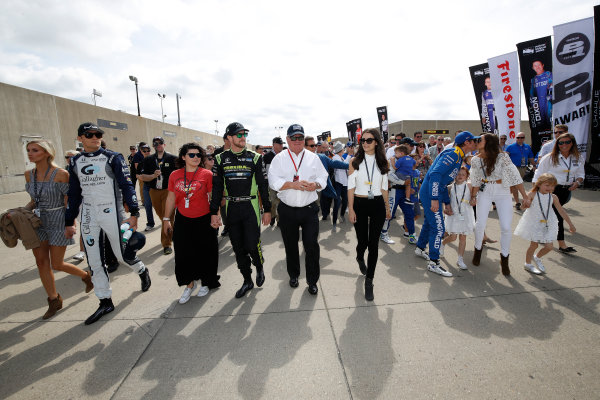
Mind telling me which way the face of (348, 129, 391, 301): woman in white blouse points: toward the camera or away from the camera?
toward the camera

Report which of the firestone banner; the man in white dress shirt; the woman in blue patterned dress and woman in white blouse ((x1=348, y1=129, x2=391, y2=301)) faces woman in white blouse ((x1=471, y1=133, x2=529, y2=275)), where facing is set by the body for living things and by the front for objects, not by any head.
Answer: the firestone banner

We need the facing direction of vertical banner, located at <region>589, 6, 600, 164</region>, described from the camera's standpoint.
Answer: facing the viewer

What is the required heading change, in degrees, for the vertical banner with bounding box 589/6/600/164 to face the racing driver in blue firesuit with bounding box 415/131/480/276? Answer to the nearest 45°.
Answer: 0° — it already faces them

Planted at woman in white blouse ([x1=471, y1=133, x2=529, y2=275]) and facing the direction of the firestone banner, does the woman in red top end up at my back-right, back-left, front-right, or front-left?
back-left

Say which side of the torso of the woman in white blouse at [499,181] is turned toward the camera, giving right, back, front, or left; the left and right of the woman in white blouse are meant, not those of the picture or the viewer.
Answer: front

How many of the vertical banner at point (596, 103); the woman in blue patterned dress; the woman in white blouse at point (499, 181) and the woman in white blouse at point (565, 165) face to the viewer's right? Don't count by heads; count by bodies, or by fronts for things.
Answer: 0

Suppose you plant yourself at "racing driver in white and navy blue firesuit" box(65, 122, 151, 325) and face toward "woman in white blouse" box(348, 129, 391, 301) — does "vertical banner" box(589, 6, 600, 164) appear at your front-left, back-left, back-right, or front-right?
front-left

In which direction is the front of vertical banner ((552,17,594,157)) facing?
toward the camera

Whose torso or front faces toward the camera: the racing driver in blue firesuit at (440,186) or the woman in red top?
the woman in red top

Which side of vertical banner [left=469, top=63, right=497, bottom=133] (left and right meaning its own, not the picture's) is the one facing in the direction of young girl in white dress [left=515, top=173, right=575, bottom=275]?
front

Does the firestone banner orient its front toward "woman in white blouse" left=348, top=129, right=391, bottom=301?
yes

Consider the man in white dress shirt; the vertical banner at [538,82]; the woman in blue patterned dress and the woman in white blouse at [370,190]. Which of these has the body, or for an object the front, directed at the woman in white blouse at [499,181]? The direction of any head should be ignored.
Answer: the vertical banner

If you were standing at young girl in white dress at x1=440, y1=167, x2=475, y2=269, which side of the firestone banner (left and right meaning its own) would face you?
front

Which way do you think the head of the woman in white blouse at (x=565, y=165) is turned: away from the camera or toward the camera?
toward the camera

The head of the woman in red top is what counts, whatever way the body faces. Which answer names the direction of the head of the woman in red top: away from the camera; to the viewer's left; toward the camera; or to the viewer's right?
toward the camera

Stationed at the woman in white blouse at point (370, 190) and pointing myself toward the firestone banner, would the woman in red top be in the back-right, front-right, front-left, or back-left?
back-left

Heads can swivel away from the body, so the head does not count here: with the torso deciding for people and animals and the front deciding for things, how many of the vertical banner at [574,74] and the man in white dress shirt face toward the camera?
2

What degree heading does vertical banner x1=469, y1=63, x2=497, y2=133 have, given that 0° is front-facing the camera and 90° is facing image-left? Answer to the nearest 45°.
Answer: approximately 0°
